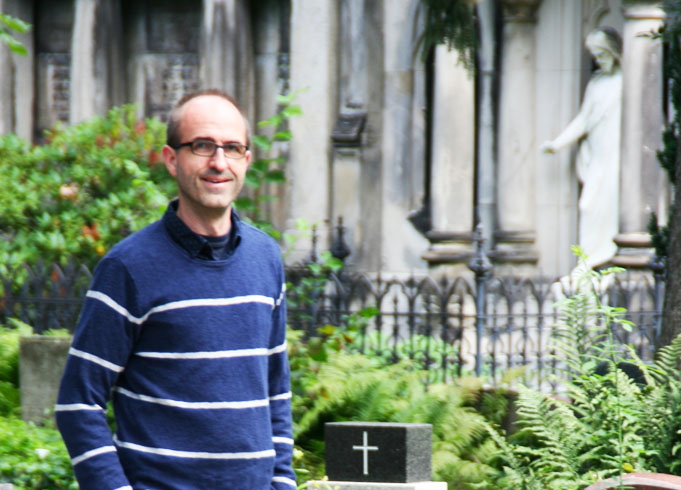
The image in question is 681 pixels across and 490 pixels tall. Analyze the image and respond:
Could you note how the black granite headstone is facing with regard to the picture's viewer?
facing the viewer and to the left of the viewer

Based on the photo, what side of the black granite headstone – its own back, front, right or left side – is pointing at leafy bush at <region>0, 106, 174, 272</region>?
right

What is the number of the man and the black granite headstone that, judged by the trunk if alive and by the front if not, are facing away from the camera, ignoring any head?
0

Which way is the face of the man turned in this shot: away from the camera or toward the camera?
toward the camera

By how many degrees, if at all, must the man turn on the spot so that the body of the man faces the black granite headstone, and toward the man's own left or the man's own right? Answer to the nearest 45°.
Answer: approximately 135° to the man's own left

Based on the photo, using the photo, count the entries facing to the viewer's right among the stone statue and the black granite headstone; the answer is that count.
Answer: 0

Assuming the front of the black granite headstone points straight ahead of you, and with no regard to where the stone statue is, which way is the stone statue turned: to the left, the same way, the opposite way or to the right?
the same way

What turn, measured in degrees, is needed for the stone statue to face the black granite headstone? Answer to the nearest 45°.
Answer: approximately 45° to its left

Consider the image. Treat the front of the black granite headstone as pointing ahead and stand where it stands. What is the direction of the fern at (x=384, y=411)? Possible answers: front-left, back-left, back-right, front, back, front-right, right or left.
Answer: back-right

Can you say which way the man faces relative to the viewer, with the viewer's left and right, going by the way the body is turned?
facing the viewer and to the right of the viewer

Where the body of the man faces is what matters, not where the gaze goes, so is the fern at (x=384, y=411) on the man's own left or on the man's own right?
on the man's own left

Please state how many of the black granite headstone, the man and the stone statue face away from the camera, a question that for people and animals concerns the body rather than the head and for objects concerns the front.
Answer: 0

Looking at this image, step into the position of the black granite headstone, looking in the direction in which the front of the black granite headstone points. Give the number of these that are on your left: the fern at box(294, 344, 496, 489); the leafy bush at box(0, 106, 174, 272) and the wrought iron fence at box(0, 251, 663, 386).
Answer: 0
